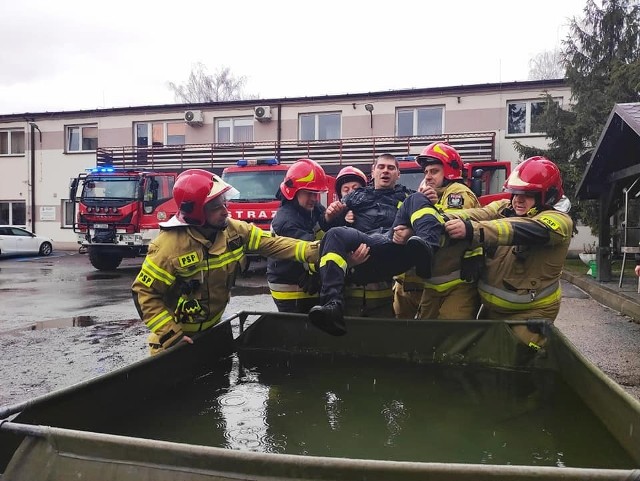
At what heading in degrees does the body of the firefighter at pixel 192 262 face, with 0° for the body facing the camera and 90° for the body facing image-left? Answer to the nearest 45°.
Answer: approximately 315°

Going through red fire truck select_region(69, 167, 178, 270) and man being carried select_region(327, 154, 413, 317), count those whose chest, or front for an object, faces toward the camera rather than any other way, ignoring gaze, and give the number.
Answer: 2

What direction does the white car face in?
to the viewer's right

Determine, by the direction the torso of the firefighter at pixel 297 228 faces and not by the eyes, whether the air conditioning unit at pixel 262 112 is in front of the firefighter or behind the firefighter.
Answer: behind

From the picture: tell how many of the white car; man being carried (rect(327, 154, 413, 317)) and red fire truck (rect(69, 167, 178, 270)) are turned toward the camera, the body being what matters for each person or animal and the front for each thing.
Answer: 2

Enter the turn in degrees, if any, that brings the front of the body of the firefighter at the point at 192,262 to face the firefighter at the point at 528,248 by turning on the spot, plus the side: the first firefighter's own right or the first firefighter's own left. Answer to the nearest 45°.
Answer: approximately 45° to the first firefighter's own left

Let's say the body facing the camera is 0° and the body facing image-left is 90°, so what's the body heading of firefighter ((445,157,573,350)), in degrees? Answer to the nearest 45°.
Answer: approximately 45°

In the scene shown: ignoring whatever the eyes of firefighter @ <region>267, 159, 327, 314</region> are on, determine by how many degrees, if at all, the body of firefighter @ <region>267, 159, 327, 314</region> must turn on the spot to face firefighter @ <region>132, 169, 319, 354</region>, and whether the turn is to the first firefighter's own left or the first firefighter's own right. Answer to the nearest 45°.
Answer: approximately 90° to the first firefighter's own right

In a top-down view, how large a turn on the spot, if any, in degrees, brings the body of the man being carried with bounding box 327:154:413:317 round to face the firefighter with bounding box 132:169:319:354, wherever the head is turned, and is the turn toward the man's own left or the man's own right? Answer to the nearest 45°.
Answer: approximately 45° to the man's own right

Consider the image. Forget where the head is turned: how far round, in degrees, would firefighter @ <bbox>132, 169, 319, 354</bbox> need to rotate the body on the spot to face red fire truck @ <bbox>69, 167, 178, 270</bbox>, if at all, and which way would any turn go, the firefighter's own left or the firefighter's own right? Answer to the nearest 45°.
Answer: approximately 135° to the firefighter's own left

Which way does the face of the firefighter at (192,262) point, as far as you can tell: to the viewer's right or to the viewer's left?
to the viewer's right
